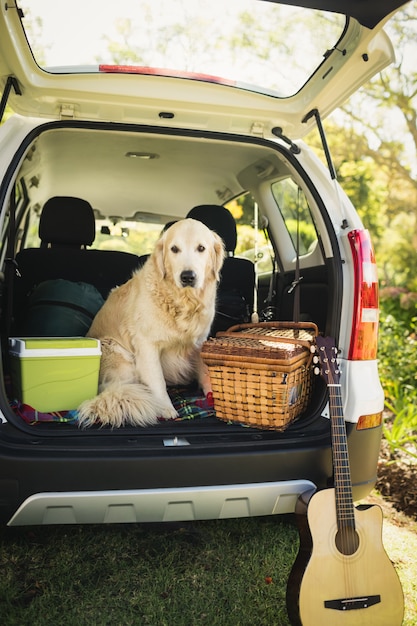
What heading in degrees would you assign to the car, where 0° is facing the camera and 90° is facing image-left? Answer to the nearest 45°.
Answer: approximately 180°

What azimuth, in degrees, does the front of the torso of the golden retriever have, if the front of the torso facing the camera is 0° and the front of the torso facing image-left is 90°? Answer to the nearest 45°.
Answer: approximately 315°

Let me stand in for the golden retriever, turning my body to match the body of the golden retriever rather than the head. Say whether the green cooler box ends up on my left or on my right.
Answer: on my right
